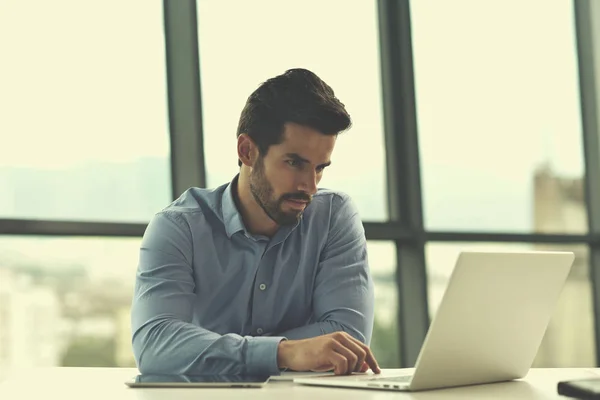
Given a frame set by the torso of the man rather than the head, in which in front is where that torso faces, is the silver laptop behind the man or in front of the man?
in front

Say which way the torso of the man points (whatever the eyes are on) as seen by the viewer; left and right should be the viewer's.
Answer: facing the viewer and to the right of the viewer

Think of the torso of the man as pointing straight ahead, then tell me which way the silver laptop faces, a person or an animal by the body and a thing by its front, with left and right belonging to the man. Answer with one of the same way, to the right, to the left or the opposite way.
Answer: the opposite way

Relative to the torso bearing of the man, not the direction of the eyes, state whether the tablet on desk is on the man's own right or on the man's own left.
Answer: on the man's own right

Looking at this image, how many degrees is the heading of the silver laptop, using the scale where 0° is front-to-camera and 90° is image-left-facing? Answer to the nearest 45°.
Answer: approximately 135°

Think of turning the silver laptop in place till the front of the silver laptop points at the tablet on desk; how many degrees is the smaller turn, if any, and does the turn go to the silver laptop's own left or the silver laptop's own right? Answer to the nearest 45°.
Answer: approximately 45° to the silver laptop's own left

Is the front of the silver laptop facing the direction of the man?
yes
